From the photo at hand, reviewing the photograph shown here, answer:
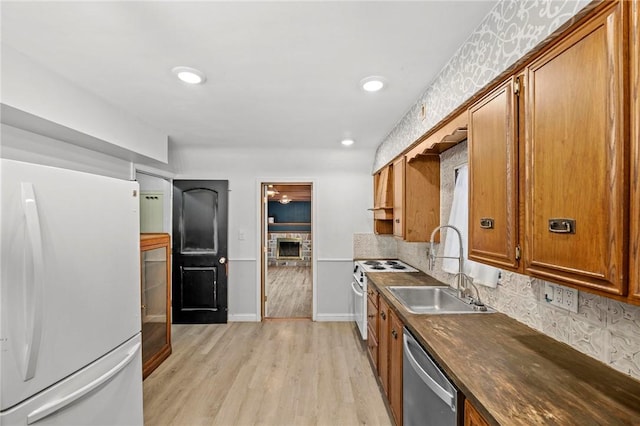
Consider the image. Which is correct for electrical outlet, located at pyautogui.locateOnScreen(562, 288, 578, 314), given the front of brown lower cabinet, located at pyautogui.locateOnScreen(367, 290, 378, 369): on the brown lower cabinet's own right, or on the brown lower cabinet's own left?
on the brown lower cabinet's own left

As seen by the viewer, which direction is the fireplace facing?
toward the camera

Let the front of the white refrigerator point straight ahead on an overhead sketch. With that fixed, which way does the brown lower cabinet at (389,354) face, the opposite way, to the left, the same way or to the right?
the opposite way

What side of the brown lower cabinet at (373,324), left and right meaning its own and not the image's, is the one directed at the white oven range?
right

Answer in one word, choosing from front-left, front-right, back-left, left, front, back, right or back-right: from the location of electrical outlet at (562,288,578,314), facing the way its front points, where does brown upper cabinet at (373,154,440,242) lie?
right

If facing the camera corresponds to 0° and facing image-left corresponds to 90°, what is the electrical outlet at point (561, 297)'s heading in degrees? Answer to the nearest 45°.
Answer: approximately 45°

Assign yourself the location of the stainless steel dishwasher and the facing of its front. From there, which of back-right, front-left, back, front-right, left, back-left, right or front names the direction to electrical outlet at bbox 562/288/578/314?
back-left

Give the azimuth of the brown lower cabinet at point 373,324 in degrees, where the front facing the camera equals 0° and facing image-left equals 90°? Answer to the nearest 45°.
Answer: approximately 90°

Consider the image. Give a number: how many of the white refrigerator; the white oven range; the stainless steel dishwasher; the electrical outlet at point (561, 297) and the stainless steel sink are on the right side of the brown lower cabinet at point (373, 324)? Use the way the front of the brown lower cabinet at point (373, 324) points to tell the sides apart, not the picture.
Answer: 1

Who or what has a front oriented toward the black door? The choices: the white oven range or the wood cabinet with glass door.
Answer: the white oven range

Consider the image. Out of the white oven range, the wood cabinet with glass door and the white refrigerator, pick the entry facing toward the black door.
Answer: the white oven range

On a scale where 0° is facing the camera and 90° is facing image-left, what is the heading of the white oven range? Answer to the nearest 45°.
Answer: approximately 90°

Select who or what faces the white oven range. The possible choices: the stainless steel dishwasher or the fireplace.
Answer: the fireplace

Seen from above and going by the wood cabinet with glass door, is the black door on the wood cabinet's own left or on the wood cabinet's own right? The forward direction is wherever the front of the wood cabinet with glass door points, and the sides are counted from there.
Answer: on the wood cabinet's own left

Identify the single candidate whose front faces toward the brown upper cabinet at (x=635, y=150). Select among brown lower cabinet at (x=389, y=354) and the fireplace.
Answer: the fireplace

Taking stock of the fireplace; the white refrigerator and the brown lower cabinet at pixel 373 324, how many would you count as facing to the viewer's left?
1

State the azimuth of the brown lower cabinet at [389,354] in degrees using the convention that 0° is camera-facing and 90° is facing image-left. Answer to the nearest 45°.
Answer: approximately 90°
